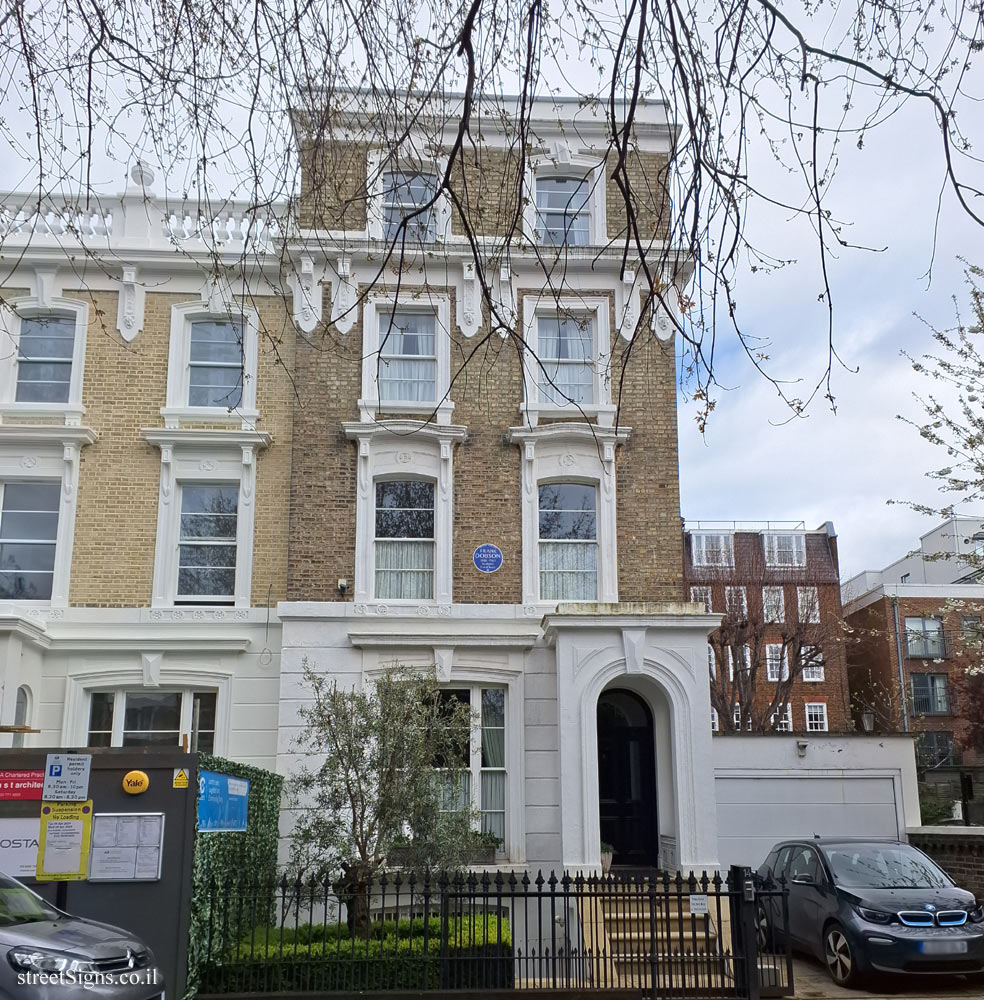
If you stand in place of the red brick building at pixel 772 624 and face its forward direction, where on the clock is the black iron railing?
The black iron railing is roughly at 12 o'clock from the red brick building.

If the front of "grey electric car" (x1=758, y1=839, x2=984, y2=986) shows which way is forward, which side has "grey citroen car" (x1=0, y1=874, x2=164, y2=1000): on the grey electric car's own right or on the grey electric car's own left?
on the grey electric car's own right

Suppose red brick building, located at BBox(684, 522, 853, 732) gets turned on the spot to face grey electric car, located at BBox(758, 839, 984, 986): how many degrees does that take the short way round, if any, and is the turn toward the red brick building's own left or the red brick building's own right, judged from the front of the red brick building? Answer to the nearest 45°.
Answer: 0° — it already faces it

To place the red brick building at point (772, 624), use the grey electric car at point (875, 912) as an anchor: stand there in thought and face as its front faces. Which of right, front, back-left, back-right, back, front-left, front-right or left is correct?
back-left

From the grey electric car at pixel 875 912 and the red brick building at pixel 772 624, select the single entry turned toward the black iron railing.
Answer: the red brick building

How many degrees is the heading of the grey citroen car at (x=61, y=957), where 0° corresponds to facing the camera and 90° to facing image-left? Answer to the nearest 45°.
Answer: approximately 315°

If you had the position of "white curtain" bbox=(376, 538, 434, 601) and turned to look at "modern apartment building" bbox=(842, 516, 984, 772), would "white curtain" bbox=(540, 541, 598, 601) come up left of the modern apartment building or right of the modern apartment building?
right

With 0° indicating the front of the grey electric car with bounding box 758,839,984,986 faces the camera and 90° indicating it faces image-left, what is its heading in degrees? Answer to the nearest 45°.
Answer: approximately 315°

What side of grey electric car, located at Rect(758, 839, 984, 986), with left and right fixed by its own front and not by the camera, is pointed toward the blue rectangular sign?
right

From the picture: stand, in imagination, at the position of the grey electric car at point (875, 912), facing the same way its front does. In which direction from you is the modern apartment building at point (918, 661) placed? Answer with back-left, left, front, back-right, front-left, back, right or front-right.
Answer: back-left
